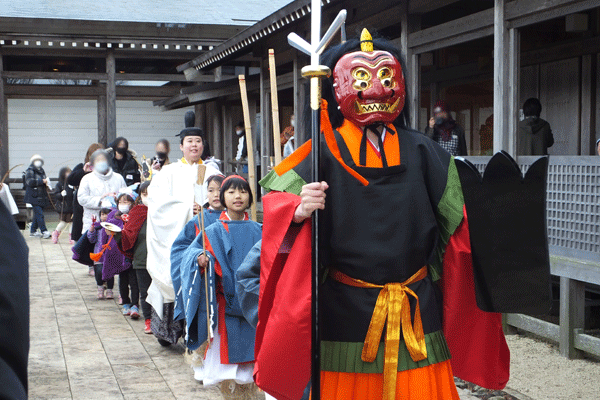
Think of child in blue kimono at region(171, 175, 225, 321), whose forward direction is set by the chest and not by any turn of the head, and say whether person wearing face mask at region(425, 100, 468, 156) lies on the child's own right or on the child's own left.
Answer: on the child's own left

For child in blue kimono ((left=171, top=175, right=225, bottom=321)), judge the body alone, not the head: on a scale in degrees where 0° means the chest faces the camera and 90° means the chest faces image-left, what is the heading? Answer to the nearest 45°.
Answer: approximately 0°

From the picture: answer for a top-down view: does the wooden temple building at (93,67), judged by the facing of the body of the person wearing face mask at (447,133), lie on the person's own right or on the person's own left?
on the person's own right

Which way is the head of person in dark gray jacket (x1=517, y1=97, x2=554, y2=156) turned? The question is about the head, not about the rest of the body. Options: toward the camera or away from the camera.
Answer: away from the camera

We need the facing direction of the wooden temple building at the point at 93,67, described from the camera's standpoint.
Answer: facing the viewer

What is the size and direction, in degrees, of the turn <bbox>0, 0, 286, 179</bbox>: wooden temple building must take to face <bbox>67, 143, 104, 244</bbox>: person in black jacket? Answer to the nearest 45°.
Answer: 0° — it already faces them

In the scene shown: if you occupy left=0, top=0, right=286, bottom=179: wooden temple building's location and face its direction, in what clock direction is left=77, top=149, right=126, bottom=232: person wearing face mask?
The person wearing face mask is roughly at 12 o'clock from the wooden temple building.

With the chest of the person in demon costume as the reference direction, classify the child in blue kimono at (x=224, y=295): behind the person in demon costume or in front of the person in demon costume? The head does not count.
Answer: behind

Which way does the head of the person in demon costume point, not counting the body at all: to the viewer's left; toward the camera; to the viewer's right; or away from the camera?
toward the camera

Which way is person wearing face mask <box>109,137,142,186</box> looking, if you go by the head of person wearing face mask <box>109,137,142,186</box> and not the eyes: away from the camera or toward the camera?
toward the camera

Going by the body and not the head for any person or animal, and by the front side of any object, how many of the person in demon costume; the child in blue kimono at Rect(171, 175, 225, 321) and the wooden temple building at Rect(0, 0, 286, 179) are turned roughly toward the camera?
3

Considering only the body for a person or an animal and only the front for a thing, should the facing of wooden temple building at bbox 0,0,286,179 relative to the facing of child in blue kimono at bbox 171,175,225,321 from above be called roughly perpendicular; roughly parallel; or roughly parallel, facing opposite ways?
roughly parallel

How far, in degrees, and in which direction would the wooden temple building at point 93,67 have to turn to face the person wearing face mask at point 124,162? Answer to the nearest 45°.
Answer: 0° — it already faces them

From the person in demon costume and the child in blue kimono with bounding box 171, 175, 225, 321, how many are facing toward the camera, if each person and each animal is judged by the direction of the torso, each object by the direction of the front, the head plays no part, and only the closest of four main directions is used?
2

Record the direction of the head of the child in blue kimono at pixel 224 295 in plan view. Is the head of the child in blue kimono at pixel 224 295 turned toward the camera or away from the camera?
toward the camera
